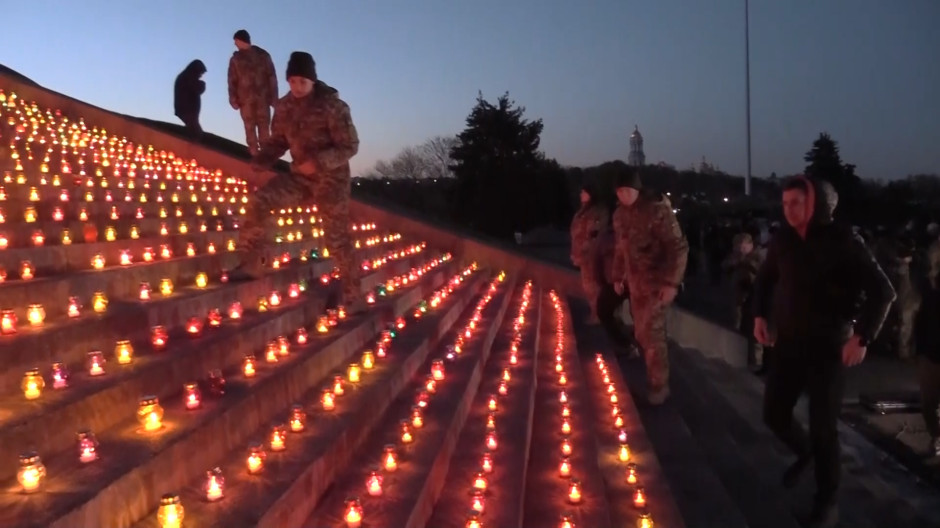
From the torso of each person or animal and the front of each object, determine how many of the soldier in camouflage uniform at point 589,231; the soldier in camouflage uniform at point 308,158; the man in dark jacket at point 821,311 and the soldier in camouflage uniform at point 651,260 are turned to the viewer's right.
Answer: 0

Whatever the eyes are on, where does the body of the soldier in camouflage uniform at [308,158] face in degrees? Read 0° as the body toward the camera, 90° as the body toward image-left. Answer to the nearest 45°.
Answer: approximately 45°

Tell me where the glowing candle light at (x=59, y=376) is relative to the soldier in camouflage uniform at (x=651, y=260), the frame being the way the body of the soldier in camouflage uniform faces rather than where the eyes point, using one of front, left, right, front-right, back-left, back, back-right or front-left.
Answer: front

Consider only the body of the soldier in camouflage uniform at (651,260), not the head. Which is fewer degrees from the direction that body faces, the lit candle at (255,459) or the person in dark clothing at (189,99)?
the lit candle

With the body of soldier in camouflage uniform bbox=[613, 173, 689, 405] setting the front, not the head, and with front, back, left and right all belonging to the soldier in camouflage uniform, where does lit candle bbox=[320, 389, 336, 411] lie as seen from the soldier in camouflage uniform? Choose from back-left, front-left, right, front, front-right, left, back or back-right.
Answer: front

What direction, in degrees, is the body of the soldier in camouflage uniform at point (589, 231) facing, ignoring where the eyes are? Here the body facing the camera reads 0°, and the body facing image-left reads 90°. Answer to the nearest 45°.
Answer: approximately 45°

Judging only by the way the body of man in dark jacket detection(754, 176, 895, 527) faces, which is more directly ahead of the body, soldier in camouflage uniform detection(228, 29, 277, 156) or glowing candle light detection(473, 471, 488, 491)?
the glowing candle light

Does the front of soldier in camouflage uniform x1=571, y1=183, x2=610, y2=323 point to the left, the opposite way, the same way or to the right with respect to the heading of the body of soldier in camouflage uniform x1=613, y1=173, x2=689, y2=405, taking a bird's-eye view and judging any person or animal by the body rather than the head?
the same way

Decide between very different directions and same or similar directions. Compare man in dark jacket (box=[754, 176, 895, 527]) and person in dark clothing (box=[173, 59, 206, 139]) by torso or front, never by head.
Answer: very different directions

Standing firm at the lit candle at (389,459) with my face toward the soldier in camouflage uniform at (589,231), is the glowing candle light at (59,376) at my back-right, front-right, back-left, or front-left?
back-left

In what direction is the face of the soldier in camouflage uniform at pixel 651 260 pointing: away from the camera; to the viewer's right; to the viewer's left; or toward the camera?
toward the camera
